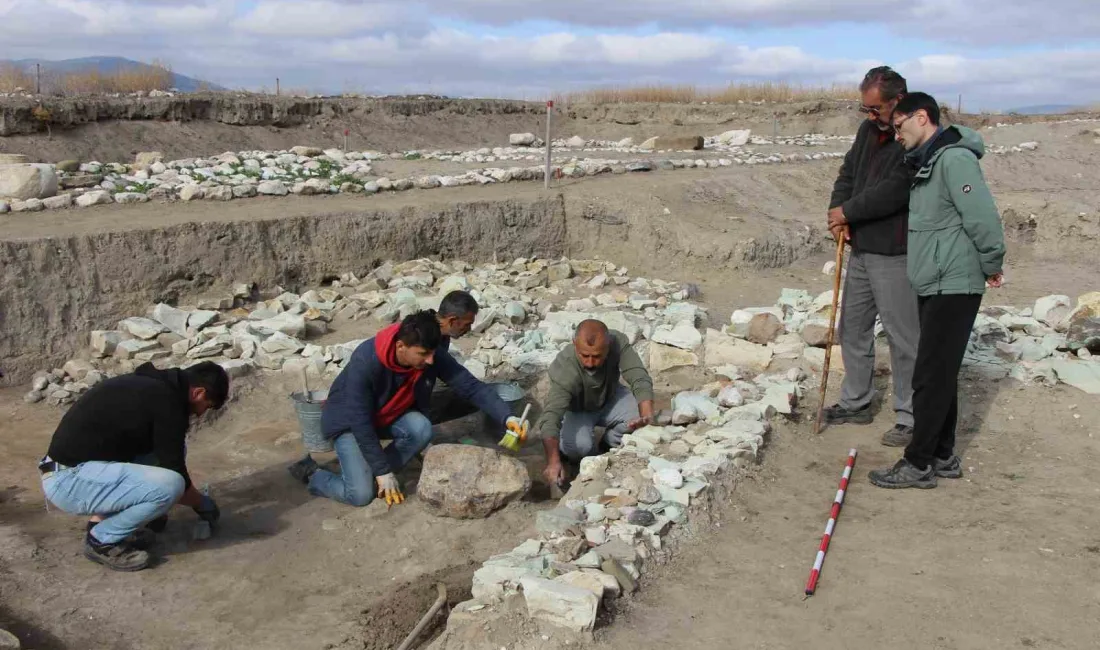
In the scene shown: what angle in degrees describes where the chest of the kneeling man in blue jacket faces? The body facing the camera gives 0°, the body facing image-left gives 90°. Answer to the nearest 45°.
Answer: approximately 315°

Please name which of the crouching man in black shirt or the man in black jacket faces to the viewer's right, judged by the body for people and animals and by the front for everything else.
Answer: the crouching man in black shirt

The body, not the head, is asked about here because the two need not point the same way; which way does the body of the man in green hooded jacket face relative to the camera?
to the viewer's left

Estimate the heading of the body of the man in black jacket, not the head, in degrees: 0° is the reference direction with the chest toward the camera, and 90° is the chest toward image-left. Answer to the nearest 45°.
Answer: approximately 45°

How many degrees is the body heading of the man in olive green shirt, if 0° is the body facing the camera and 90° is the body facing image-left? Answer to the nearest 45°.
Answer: approximately 0°

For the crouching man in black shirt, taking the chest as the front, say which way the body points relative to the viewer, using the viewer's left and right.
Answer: facing to the right of the viewer

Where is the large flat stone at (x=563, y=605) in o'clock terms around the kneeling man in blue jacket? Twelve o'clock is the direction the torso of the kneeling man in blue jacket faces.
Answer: The large flat stone is roughly at 1 o'clock from the kneeling man in blue jacket.

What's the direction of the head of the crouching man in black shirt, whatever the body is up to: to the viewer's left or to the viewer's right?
to the viewer's right

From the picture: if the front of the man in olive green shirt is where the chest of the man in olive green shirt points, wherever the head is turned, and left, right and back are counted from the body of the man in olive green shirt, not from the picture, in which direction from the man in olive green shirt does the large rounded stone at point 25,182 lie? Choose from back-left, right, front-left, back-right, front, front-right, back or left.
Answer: back-right

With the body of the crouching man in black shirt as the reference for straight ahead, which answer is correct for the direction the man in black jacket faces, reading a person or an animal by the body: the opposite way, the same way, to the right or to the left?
the opposite way

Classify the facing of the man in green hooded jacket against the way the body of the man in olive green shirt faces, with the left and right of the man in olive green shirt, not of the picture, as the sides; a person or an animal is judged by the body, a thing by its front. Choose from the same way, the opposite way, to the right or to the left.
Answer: to the right
